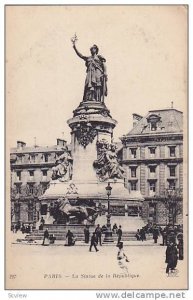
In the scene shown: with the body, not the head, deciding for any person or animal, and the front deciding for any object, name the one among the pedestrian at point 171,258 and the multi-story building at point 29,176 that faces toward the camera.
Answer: the multi-story building

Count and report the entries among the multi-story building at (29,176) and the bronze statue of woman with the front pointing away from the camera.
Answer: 0

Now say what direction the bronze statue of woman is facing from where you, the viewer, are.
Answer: facing the viewer
